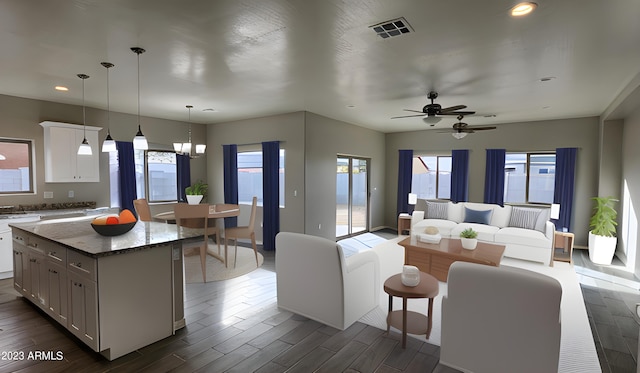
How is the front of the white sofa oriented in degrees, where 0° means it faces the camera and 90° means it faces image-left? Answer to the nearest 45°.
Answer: approximately 45°

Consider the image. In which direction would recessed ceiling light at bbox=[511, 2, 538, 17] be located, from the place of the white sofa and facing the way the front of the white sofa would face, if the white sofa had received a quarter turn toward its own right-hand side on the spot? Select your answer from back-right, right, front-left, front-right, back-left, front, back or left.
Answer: back-left

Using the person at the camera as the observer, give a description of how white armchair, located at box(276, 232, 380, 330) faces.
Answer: facing away from the viewer and to the right of the viewer

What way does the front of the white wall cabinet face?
toward the camera

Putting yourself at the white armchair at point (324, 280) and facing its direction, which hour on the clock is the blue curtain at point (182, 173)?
The blue curtain is roughly at 9 o'clock from the white armchair.

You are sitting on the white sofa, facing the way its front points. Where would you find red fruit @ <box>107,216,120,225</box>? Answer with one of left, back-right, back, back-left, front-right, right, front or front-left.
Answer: front

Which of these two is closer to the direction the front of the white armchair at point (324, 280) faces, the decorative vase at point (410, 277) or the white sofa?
the white sofa

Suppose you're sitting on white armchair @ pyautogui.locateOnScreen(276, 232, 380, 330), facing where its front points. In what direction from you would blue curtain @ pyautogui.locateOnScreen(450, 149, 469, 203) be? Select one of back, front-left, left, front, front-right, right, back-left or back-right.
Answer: front

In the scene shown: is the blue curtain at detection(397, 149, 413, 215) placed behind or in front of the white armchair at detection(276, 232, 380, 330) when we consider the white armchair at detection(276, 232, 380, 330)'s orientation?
in front

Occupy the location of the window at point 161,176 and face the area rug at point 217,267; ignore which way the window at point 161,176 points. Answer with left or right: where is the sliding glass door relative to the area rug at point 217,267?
left

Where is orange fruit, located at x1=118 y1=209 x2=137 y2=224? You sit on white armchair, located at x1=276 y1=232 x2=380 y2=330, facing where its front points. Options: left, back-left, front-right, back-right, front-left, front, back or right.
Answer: back-left

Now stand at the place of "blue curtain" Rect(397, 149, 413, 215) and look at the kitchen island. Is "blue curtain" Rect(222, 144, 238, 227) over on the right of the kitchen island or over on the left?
right

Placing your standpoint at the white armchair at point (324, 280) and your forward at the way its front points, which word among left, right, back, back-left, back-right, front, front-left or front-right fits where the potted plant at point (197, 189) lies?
left

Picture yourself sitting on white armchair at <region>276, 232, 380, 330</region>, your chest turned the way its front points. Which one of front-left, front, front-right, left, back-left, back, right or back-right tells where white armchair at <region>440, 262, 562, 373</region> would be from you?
right
